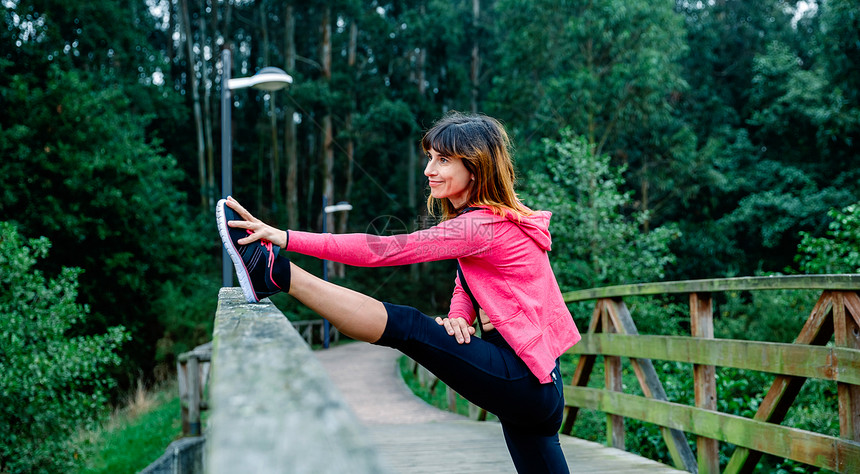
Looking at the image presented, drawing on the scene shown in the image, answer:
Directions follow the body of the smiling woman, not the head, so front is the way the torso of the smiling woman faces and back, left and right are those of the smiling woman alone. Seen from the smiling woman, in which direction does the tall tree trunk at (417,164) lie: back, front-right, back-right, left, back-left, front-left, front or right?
right

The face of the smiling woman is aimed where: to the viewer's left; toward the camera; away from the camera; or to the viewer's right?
to the viewer's left

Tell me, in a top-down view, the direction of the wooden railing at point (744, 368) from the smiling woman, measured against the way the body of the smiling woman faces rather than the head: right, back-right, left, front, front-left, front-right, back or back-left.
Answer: back-right

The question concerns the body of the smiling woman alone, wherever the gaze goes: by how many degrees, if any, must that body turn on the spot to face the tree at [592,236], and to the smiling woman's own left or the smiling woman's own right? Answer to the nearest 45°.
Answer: approximately 90° to the smiling woman's own right

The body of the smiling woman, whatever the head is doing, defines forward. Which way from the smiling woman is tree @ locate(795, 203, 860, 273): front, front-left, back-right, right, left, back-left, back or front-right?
back-right

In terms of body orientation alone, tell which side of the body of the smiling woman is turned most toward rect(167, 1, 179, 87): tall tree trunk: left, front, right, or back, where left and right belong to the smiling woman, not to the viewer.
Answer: right

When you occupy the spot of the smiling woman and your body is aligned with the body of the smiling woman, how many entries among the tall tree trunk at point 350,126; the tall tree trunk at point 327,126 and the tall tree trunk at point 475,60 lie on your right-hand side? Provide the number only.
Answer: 3

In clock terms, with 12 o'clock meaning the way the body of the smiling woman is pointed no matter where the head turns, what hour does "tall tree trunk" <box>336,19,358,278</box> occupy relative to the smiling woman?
The tall tree trunk is roughly at 3 o'clock from the smiling woman.

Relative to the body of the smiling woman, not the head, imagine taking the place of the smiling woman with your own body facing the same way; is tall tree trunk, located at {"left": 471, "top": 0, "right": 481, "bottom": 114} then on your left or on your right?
on your right

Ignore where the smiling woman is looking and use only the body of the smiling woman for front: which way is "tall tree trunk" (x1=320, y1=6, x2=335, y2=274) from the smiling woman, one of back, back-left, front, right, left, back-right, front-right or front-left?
right

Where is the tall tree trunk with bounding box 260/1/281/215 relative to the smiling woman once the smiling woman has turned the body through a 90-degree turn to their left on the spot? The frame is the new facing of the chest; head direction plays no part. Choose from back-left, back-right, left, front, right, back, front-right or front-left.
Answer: back

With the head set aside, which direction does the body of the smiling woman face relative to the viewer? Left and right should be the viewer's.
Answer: facing to the left of the viewer

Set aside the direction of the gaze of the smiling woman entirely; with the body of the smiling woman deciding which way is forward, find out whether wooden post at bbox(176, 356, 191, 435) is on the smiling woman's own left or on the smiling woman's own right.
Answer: on the smiling woman's own right
